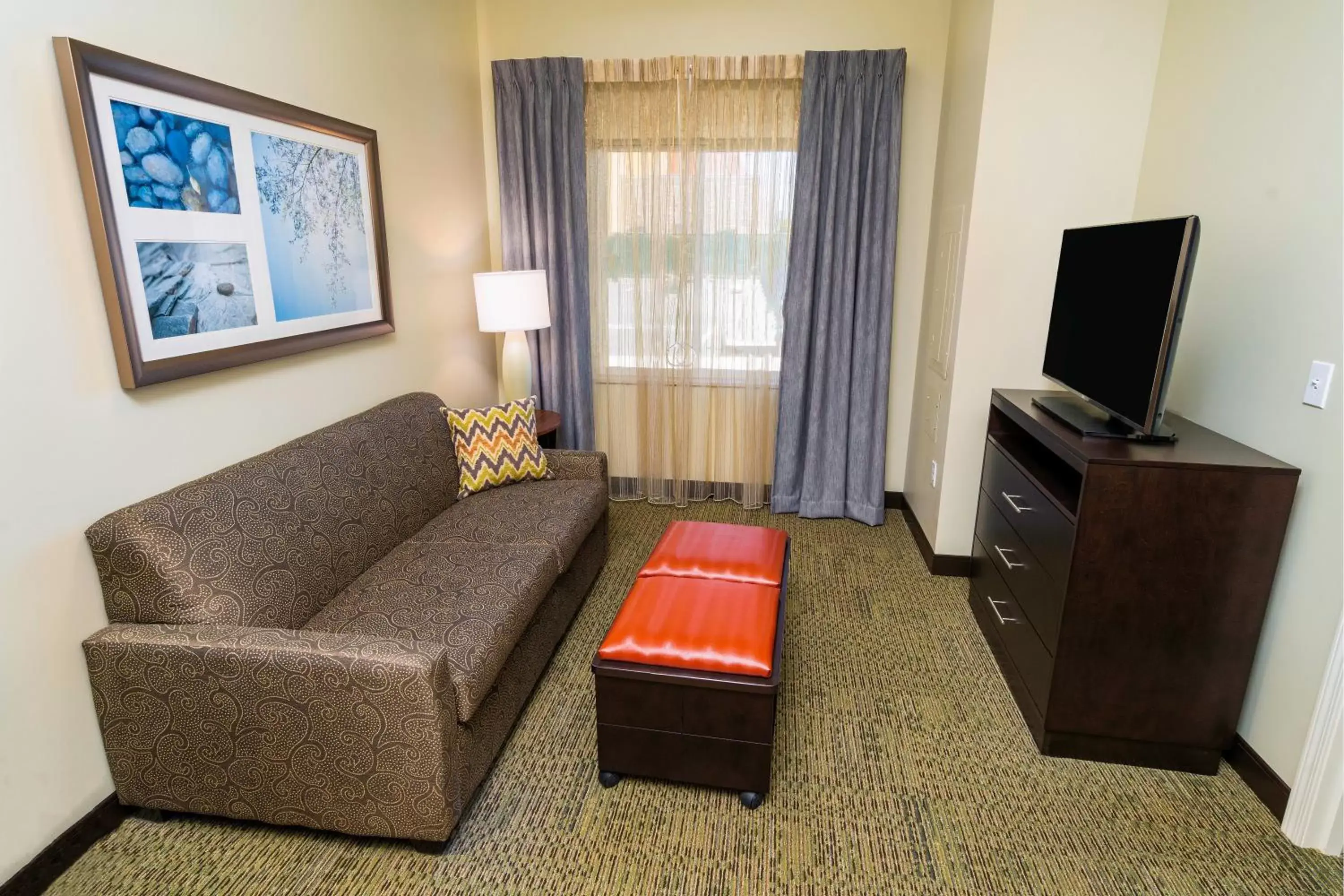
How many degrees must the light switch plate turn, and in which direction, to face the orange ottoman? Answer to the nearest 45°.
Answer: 0° — it already faces it

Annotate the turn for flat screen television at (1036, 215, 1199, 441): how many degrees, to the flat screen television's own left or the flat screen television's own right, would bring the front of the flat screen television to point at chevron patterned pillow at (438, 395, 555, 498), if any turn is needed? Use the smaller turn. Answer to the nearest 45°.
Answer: approximately 45° to the flat screen television's own right

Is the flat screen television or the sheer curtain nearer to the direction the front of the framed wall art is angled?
the flat screen television

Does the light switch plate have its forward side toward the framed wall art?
yes

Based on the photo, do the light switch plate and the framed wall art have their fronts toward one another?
yes

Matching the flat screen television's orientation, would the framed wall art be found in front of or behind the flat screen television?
in front

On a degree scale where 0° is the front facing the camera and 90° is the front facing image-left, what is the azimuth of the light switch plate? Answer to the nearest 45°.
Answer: approximately 45°

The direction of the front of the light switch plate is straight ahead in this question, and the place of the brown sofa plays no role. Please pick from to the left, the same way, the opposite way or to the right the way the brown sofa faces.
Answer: the opposite way

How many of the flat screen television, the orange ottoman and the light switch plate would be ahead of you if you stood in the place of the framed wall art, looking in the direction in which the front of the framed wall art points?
3

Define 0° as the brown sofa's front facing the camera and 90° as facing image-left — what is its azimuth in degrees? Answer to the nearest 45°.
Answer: approximately 315°

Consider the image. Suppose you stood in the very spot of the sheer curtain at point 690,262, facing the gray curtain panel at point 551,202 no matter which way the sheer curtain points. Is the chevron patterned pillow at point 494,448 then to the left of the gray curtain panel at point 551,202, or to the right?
left

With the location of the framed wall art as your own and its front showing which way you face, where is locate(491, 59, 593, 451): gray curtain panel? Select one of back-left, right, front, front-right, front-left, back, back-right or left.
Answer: left

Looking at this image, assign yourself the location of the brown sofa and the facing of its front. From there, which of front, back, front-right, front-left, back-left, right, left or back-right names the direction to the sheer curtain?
left

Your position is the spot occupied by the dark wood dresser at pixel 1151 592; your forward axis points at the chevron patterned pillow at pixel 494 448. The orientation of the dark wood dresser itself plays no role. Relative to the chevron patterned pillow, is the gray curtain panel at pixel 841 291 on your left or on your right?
right

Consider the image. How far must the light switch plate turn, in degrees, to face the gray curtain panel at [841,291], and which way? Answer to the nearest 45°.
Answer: approximately 90° to its right

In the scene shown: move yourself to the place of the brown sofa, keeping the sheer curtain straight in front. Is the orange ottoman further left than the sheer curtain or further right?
right

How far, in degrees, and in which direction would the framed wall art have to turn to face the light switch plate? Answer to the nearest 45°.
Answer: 0° — it already faces it

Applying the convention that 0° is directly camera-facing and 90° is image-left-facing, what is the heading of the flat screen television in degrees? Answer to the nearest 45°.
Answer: approximately 45°
